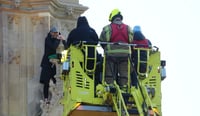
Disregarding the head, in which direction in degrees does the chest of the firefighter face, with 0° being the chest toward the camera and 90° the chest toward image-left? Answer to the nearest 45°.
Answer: approximately 180°
